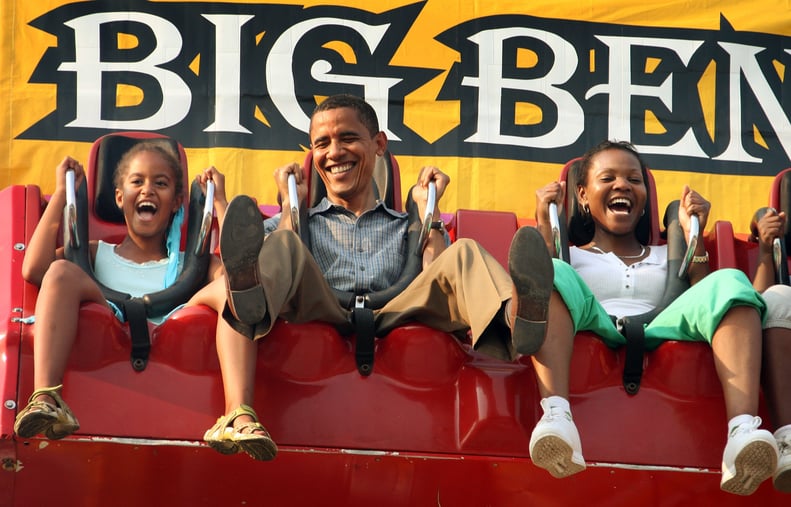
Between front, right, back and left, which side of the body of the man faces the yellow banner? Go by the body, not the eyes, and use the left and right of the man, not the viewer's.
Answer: back

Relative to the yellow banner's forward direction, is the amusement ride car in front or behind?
in front

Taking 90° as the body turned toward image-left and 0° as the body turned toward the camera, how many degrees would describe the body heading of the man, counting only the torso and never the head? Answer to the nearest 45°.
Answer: approximately 0°

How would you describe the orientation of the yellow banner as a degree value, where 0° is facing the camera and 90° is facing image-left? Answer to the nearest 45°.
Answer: approximately 0°

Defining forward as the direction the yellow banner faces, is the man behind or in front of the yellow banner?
in front

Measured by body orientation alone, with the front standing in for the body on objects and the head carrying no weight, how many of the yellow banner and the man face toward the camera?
2
